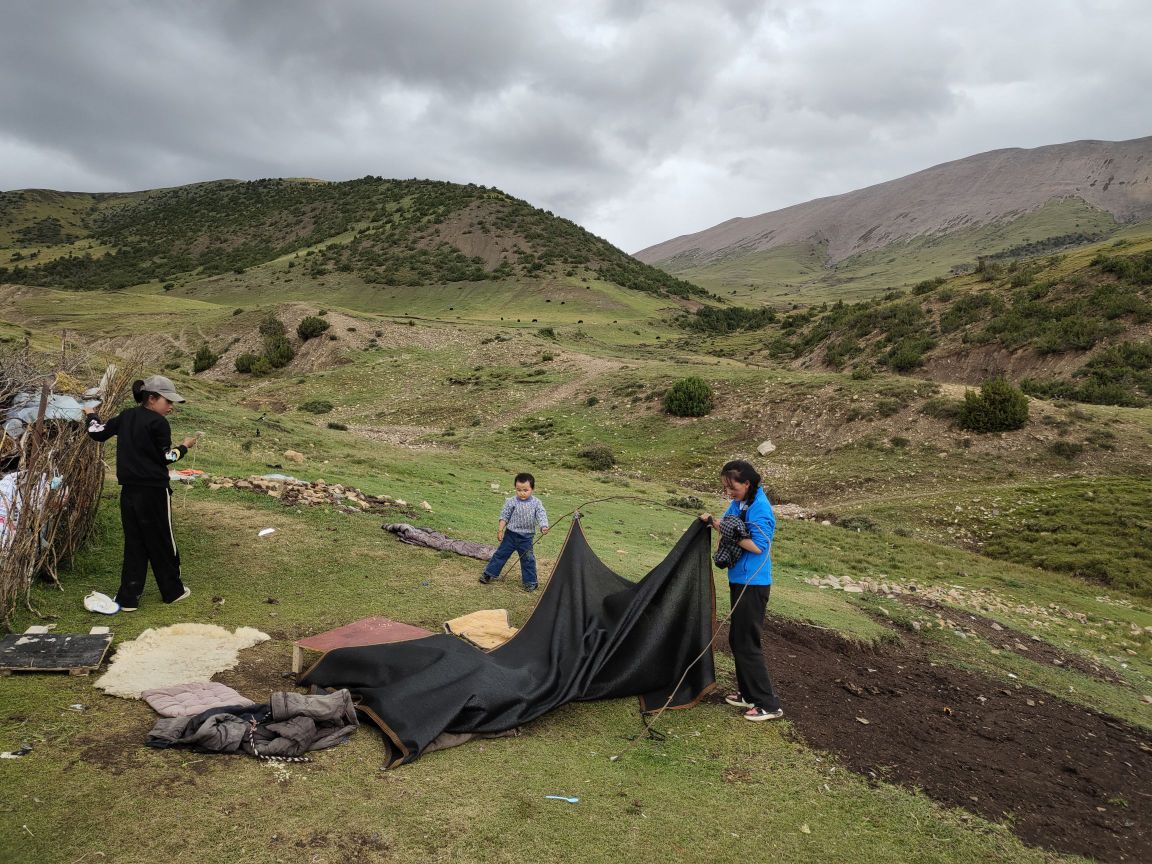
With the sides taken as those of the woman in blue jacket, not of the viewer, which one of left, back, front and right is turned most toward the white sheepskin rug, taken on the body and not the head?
front

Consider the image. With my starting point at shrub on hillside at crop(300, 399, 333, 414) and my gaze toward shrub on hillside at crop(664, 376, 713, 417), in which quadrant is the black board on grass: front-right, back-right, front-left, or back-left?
front-right

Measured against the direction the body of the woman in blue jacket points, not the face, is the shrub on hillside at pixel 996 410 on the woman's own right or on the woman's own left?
on the woman's own right

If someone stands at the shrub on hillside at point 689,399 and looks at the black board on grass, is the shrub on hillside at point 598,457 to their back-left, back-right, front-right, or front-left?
front-right

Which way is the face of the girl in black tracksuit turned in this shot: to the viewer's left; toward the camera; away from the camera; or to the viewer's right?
to the viewer's right

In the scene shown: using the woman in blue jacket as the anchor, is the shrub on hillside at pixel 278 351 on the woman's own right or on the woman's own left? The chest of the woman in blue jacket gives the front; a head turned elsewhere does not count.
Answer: on the woman's own right

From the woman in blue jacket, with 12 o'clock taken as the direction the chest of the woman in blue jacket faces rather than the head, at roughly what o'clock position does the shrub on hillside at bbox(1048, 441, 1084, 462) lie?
The shrub on hillside is roughly at 4 o'clock from the woman in blue jacket.

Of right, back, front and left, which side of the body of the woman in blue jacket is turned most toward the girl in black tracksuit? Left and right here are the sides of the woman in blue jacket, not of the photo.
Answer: front

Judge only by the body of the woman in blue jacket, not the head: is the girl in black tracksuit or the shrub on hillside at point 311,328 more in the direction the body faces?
the girl in black tracksuit

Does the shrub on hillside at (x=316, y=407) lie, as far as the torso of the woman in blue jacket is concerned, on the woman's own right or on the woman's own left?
on the woman's own right

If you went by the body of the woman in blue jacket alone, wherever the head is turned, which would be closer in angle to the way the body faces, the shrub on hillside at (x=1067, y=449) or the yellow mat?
the yellow mat

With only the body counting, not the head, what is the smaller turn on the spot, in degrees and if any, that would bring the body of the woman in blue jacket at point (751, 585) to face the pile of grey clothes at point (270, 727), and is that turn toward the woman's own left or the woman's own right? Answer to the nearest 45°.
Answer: approximately 45° to the woman's own left

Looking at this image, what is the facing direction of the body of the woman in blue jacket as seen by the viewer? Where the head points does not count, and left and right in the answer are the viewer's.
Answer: facing to the left of the viewer

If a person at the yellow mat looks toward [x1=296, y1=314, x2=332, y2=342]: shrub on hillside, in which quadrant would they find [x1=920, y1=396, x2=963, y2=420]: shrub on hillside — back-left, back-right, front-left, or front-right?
front-right
